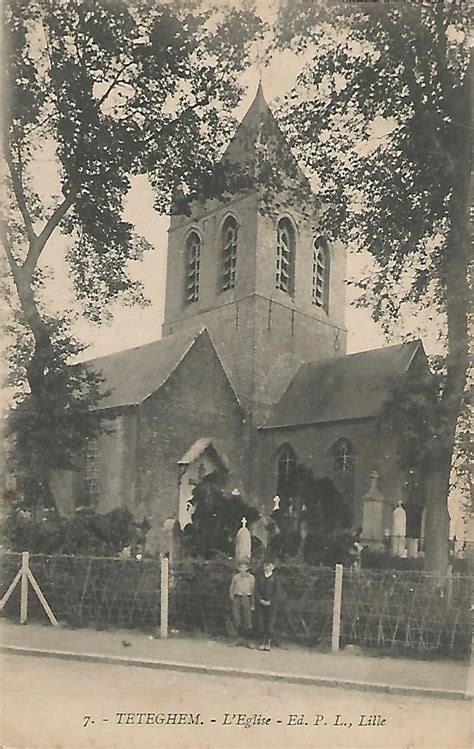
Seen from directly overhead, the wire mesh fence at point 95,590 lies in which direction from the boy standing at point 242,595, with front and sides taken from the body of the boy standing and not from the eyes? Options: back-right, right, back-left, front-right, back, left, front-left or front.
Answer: right

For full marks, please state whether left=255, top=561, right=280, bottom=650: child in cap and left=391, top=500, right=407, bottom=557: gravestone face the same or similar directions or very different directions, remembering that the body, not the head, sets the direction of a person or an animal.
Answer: same or similar directions

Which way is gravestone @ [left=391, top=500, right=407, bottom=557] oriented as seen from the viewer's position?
toward the camera

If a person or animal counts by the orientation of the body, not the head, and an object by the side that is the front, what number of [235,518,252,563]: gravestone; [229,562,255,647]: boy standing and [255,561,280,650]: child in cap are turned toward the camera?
3

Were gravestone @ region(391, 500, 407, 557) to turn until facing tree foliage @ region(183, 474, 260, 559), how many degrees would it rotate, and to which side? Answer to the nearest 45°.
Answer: approximately 90° to its right

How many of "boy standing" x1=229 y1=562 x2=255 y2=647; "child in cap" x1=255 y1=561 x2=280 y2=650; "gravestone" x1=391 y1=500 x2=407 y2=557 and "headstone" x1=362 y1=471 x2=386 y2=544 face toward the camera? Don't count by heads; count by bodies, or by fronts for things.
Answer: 4

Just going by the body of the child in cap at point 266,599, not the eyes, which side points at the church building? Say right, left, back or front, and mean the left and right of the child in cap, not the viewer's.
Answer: back

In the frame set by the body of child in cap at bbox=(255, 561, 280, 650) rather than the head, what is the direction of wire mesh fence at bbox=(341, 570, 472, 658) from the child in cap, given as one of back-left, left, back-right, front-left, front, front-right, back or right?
left

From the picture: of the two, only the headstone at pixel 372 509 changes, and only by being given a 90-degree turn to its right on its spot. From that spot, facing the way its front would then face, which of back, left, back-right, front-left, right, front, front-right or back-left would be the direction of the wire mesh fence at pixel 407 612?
left

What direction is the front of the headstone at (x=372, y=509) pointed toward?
toward the camera
